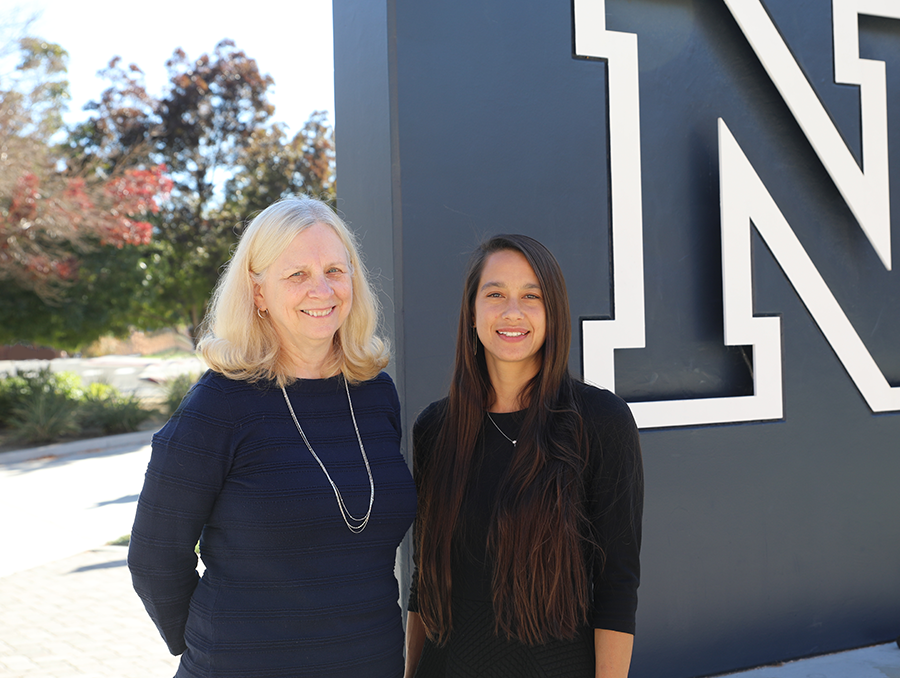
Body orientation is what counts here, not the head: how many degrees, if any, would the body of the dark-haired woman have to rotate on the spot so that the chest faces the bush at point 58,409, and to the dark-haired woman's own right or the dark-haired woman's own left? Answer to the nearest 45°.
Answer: approximately 135° to the dark-haired woman's own right

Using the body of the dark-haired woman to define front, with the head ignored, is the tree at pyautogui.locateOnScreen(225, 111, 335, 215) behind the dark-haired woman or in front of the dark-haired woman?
behind

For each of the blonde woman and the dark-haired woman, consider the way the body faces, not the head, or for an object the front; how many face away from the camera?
0

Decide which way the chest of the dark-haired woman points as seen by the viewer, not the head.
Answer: toward the camera

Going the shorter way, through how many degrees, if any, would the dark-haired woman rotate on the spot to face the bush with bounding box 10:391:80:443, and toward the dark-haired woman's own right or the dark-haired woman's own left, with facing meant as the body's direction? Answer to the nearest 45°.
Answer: approximately 135° to the dark-haired woman's own right

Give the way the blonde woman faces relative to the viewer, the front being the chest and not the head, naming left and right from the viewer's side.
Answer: facing the viewer and to the right of the viewer

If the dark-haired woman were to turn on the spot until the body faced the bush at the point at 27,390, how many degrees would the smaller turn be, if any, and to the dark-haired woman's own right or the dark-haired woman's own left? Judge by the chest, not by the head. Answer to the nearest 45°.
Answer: approximately 135° to the dark-haired woman's own right
